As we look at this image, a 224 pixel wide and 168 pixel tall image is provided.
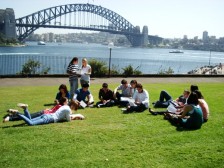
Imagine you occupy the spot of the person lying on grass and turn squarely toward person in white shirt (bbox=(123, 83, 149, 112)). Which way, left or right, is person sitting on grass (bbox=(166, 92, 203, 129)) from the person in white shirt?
right

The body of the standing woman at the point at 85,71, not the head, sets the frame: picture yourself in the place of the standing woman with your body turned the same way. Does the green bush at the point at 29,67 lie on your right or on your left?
on your right

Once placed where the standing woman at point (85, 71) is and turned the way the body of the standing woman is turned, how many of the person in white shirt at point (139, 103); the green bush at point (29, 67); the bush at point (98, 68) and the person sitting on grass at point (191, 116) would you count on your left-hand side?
2

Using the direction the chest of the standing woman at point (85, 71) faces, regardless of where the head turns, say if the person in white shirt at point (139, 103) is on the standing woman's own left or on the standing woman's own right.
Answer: on the standing woman's own left

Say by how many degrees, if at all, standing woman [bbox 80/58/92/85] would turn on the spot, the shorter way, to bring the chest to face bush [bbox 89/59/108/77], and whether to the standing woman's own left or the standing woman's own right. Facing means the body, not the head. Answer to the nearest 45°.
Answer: approximately 135° to the standing woman's own right

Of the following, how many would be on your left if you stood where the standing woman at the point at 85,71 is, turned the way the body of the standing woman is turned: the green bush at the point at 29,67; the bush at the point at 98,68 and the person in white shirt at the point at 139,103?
1

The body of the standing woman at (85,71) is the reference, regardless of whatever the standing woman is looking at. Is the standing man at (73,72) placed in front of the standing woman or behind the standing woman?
in front

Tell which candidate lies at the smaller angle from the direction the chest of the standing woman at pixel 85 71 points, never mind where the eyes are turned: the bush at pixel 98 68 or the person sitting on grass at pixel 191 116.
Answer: the person sitting on grass

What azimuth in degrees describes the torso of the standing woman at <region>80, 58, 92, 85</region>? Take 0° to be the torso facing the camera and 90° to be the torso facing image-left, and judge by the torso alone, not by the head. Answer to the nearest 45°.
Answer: approximately 45°

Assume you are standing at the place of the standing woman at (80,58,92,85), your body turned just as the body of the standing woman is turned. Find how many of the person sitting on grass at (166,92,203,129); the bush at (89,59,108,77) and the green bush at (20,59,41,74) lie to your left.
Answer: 1
